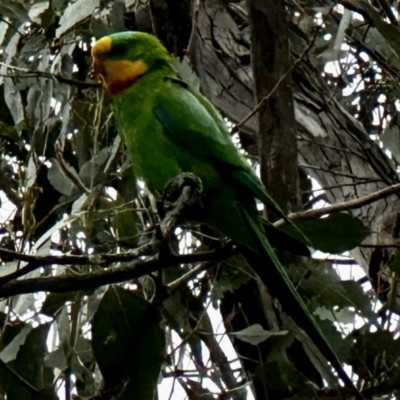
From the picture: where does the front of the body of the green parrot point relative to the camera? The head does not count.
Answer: to the viewer's left
